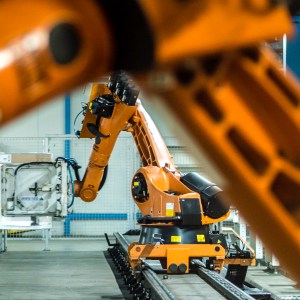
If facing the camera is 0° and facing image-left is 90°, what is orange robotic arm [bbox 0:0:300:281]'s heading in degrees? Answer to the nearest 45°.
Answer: approximately 90°
